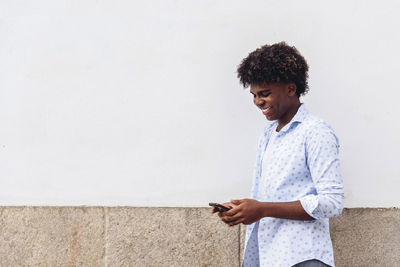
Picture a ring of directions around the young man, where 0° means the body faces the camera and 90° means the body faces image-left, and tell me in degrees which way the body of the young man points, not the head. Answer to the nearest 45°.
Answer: approximately 45°
